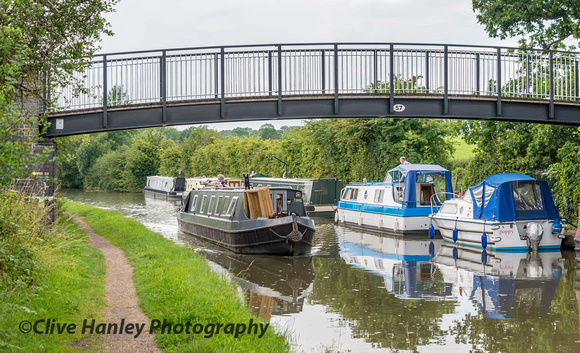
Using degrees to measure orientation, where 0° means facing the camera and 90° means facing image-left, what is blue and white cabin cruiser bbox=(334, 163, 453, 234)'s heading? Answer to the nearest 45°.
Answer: approximately 135°

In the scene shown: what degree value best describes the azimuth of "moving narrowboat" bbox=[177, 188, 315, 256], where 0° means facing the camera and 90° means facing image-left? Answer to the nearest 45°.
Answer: approximately 315°

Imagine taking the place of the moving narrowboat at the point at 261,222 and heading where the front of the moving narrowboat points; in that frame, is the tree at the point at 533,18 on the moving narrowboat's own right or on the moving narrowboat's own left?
on the moving narrowboat's own left

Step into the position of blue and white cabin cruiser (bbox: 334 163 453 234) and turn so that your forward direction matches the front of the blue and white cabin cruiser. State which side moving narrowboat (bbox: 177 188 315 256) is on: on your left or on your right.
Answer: on your left

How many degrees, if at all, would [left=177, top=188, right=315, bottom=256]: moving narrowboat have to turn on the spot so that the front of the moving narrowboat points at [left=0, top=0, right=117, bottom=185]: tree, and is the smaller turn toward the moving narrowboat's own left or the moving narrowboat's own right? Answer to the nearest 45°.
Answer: approximately 90° to the moving narrowboat's own right

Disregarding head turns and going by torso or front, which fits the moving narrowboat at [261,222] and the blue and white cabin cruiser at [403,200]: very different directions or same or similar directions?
very different directions

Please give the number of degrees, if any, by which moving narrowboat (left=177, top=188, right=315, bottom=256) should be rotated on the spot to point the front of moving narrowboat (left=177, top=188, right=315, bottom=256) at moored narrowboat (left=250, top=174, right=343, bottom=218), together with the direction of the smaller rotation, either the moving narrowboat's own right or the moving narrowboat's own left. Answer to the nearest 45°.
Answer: approximately 135° to the moving narrowboat's own left

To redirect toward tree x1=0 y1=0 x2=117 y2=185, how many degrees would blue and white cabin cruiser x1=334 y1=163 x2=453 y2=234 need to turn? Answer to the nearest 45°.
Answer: approximately 90° to its left

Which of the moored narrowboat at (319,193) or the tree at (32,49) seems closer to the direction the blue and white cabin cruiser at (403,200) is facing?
the moored narrowboat

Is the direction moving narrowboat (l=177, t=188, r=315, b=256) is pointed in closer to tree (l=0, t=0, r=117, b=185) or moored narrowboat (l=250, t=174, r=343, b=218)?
the tree

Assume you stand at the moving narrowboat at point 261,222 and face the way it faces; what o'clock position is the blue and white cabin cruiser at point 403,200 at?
The blue and white cabin cruiser is roughly at 9 o'clock from the moving narrowboat.
